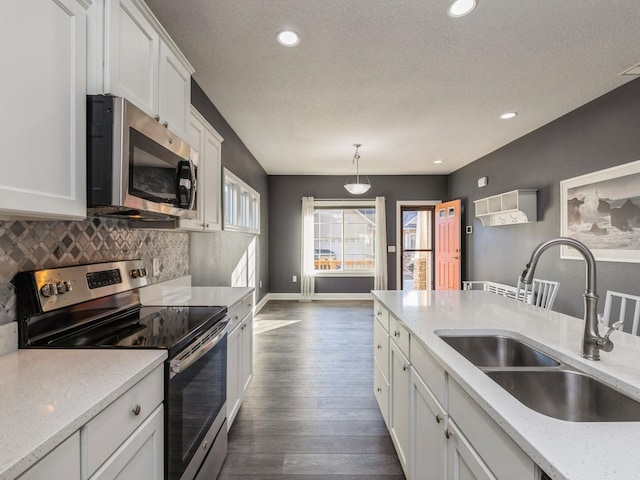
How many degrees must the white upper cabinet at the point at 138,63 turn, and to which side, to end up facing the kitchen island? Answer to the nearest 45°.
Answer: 0° — it already faces it

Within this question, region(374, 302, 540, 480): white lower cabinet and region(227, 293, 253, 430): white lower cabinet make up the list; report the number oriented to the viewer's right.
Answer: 1

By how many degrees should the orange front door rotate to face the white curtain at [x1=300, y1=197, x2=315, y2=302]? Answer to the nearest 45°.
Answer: approximately 45° to its right

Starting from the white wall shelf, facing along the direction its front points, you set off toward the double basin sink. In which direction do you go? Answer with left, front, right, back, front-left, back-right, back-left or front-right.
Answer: front-left

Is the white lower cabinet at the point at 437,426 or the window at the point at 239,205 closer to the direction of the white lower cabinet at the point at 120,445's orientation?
the white lower cabinet

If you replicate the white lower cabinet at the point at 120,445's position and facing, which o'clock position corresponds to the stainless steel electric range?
The stainless steel electric range is roughly at 8 o'clock from the white lower cabinet.

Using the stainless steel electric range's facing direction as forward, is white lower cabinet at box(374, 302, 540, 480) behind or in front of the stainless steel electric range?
in front

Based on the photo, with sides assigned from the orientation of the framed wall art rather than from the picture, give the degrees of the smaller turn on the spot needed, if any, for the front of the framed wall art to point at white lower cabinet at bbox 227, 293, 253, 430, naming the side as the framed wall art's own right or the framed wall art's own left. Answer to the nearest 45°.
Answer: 0° — it already faces it

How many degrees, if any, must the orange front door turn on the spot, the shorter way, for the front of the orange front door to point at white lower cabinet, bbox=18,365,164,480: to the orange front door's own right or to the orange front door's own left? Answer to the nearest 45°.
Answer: approximately 45° to the orange front door's own left

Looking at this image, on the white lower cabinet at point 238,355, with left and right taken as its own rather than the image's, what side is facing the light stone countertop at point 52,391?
right

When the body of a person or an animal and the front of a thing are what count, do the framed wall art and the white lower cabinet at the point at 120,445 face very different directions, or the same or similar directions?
very different directions

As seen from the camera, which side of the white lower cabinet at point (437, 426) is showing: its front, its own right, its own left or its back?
left

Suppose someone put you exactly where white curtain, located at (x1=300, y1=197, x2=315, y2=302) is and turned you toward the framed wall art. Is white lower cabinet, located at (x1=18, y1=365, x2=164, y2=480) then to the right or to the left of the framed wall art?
right

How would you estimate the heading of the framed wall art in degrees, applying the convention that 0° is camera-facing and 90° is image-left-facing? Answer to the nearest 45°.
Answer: approximately 45°

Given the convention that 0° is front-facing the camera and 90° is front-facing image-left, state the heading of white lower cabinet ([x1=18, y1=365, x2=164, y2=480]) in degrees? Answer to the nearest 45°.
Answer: approximately 315°

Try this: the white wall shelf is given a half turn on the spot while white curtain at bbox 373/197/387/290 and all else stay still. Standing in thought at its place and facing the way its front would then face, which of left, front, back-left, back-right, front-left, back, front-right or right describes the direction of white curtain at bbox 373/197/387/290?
left

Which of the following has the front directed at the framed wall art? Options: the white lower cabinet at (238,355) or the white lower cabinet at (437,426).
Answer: the white lower cabinet at (238,355)
